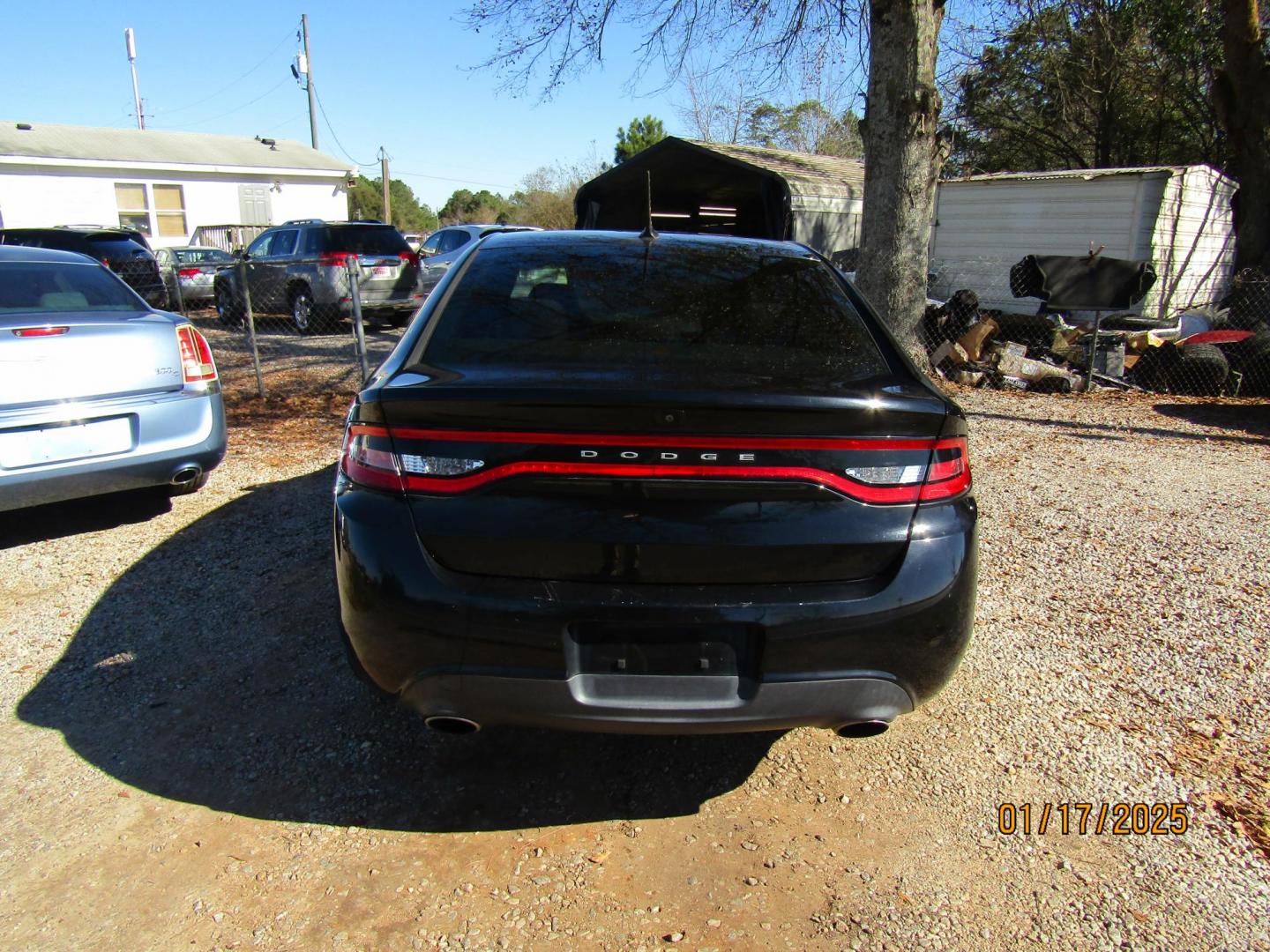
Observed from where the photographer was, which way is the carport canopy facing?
facing the viewer and to the left of the viewer

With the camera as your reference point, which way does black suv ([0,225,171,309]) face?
facing away from the viewer and to the left of the viewer

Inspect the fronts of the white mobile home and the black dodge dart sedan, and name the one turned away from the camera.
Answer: the black dodge dart sedan

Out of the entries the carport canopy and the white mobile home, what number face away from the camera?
0

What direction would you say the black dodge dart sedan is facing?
away from the camera

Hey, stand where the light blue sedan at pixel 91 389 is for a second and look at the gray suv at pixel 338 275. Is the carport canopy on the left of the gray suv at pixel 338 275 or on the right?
right

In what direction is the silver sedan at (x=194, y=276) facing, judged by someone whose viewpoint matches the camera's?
facing away from the viewer and to the left of the viewer

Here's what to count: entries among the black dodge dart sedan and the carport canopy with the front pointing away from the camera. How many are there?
1

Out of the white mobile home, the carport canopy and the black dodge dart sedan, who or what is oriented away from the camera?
the black dodge dart sedan

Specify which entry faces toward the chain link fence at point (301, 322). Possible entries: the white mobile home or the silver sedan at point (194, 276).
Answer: the white mobile home

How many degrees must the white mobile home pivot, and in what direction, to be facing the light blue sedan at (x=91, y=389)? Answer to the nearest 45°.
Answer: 0° — it already faces it

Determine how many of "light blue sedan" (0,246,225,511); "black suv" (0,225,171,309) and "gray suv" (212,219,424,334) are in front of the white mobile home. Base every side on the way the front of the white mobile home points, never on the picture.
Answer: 3

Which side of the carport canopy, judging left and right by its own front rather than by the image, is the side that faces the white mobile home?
right

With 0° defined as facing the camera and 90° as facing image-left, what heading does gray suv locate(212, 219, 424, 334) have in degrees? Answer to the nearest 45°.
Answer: approximately 135°
